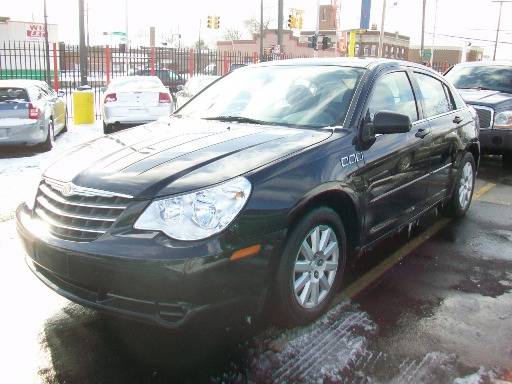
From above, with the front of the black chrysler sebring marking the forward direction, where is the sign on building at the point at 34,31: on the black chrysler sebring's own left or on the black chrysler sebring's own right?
on the black chrysler sebring's own right

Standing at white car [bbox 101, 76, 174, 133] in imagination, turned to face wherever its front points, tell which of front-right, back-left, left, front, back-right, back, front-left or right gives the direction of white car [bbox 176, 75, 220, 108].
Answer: front-right

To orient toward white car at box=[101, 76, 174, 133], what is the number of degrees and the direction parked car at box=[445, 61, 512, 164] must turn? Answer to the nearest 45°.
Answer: approximately 45° to its right

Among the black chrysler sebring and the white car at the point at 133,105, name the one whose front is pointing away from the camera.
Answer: the white car

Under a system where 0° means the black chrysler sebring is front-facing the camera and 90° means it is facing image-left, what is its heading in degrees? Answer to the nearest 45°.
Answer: approximately 45°

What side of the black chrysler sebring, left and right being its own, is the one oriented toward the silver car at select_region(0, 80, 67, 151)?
right

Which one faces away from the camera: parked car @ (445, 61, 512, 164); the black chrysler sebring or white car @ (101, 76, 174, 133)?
the white car

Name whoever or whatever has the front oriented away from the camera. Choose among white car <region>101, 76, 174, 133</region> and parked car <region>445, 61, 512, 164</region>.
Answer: the white car

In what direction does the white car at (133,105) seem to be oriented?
away from the camera
